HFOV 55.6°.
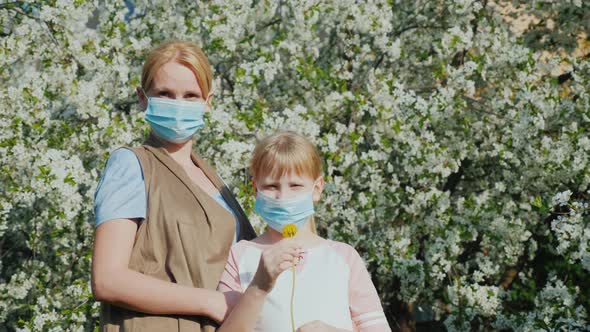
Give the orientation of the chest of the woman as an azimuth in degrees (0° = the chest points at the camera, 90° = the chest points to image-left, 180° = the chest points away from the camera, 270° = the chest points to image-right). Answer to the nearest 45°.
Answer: approximately 315°

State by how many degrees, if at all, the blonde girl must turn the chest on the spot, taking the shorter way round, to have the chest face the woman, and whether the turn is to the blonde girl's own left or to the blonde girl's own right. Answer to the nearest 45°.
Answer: approximately 90° to the blonde girl's own right

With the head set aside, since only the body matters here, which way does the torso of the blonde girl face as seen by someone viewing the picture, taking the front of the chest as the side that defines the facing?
toward the camera

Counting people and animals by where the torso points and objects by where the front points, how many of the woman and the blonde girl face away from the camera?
0

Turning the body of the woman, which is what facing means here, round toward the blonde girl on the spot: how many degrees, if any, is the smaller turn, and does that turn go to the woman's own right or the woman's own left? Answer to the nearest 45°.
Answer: approximately 45° to the woman's own left

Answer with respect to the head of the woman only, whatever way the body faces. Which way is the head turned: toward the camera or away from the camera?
toward the camera

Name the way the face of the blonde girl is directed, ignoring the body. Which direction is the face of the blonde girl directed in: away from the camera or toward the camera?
toward the camera
